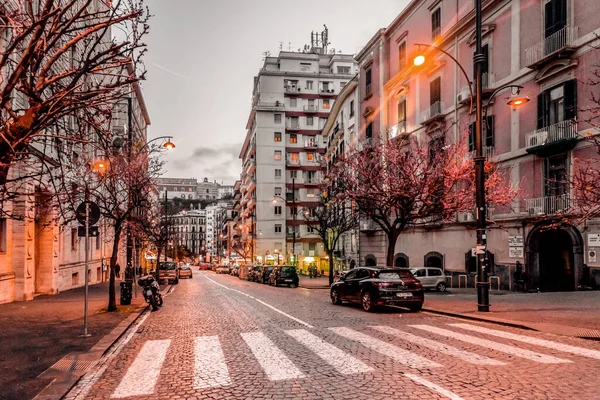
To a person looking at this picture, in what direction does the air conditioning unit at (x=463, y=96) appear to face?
facing the viewer and to the left of the viewer

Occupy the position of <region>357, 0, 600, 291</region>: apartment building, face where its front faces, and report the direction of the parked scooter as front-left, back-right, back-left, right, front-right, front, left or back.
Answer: front

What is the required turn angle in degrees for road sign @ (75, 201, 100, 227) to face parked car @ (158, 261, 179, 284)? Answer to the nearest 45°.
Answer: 0° — it already faces it

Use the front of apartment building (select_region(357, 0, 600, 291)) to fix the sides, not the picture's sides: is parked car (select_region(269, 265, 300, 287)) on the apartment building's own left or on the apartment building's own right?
on the apartment building's own right

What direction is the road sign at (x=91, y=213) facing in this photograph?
away from the camera

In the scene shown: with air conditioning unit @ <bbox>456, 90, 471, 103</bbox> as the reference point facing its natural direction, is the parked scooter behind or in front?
in front

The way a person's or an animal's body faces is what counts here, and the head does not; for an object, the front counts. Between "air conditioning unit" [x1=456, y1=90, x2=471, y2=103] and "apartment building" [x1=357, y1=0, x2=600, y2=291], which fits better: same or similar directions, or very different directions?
same or similar directions

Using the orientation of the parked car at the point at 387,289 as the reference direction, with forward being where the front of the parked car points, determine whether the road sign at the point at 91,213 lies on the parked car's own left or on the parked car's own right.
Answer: on the parked car's own left

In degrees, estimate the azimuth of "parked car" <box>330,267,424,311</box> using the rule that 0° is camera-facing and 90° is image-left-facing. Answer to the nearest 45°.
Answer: approximately 135°

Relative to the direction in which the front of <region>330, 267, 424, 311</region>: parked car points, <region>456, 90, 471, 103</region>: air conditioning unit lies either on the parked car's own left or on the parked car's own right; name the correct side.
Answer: on the parked car's own right
